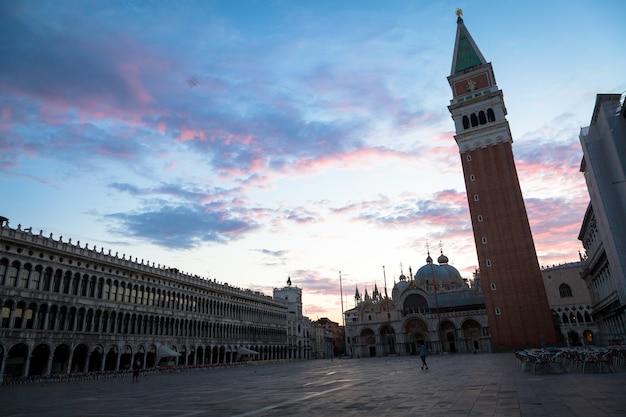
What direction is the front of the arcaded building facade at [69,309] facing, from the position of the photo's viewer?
facing the viewer and to the right of the viewer

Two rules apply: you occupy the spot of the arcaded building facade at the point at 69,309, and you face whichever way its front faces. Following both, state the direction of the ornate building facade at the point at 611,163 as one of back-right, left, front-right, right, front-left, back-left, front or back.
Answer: front
